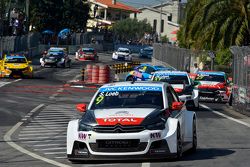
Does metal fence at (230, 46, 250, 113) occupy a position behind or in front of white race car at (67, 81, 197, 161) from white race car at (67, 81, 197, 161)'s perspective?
behind

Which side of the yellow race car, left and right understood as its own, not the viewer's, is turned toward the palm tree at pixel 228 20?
left

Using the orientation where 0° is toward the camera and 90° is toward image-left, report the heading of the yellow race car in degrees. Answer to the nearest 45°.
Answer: approximately 0°

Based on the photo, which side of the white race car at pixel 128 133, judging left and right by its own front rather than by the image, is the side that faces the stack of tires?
back

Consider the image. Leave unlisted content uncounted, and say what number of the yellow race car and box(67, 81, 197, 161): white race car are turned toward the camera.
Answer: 2

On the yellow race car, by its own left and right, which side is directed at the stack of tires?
left

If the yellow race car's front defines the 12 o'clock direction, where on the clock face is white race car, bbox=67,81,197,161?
The white race car is roughly at 12 o'clock from the yellow race car.
